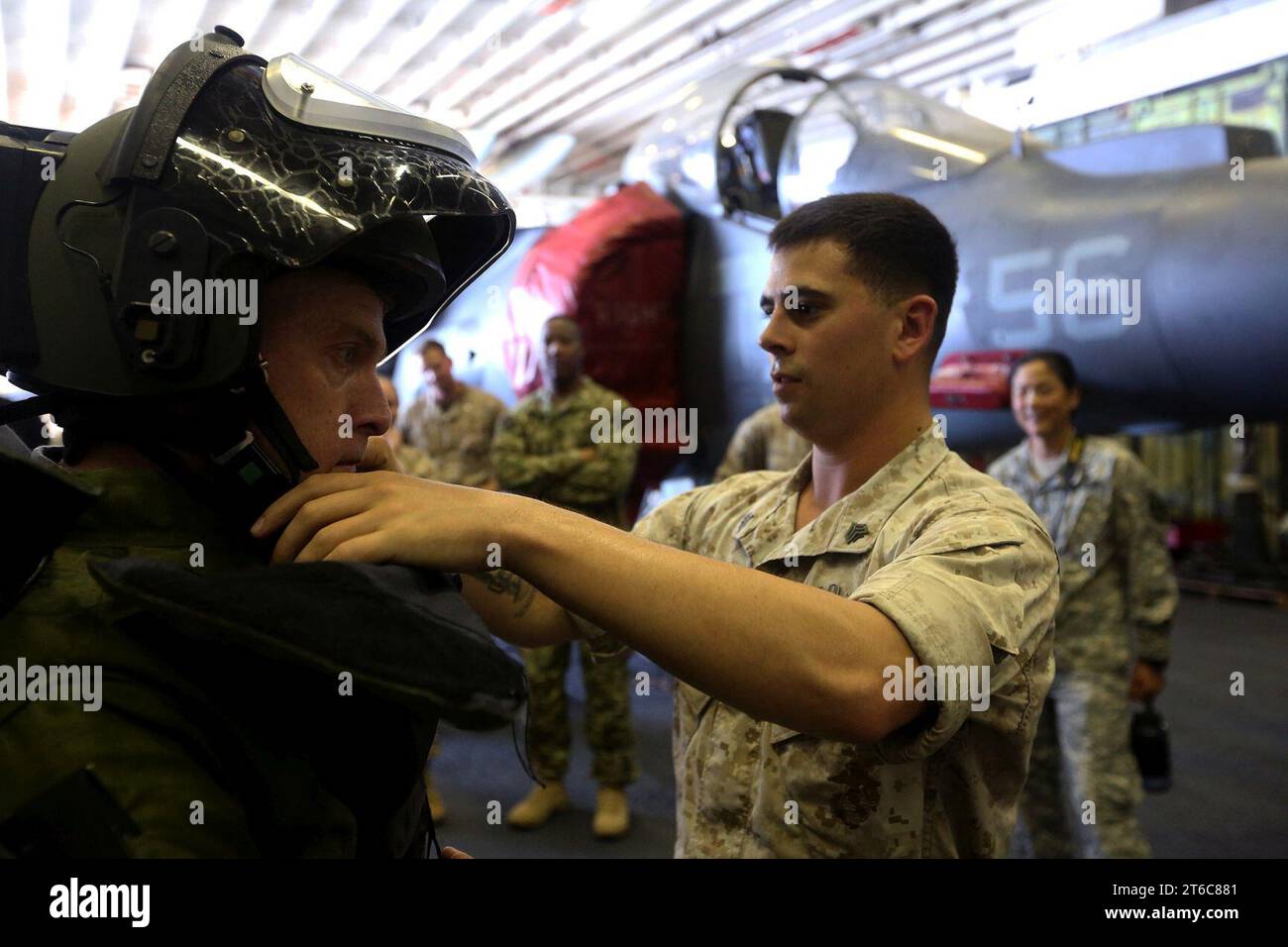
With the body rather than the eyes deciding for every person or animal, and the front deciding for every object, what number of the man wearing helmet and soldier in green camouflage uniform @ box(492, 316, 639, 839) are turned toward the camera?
1

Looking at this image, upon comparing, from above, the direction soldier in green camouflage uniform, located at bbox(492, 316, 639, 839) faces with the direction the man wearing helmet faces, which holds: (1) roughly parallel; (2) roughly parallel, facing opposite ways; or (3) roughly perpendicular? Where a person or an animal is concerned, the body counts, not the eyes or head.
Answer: roughly perpendicular

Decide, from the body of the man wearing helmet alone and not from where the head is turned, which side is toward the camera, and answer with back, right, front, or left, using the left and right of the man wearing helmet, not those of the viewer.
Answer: right

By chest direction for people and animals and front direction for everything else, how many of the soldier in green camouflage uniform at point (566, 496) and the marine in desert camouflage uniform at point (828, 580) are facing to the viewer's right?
0

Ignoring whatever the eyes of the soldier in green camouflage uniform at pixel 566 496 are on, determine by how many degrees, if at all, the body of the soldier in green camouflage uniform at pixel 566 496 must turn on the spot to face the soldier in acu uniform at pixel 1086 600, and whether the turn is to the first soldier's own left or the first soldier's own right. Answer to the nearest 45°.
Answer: approximately 45° to the first soldier's own left

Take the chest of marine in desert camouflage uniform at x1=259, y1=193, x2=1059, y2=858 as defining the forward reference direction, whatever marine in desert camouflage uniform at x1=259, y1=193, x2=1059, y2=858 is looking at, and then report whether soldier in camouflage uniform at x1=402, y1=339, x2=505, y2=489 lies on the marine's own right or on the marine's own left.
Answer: on the marine's own right

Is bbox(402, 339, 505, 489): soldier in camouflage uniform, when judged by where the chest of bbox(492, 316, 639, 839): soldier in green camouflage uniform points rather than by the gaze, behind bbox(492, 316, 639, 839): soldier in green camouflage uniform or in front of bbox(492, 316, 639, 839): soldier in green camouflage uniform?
behind

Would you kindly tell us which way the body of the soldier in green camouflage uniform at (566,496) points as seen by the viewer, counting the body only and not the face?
toward the camera

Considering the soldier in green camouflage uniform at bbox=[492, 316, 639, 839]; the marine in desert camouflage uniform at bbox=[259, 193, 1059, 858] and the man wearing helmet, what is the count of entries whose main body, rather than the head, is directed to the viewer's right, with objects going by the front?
1

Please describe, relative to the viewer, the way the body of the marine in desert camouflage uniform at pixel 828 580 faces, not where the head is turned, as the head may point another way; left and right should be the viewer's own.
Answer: facing the viewer and to the left of the viewer

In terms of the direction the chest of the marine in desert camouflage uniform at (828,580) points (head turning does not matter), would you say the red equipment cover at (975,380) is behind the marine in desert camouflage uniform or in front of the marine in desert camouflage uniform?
behind

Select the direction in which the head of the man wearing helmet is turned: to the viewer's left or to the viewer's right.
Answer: to the viewer's right
